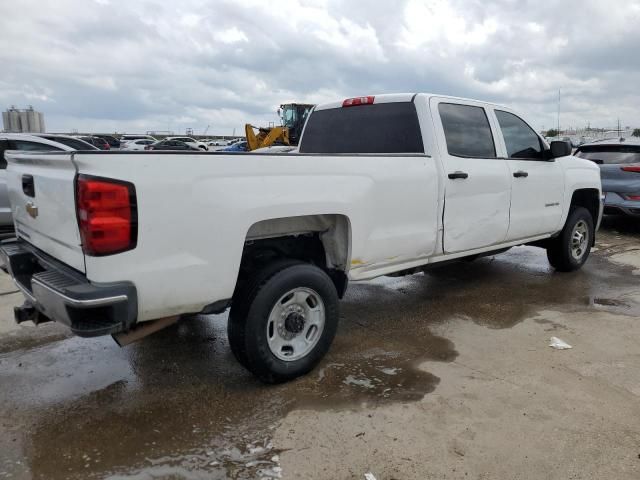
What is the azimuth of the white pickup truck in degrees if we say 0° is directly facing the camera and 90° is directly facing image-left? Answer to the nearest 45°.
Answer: approximately 225°

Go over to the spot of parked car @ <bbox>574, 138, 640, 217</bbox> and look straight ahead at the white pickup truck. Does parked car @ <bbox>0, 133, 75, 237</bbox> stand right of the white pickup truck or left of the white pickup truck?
right

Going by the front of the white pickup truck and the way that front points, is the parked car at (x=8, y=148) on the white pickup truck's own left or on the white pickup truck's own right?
on the white pickup truck's own left

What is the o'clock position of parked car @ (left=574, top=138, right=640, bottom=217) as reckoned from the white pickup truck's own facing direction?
The parked car is roughly at 12 o'clock from the white pickup truck.

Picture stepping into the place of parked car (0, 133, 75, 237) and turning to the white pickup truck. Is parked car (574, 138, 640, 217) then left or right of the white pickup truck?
left
